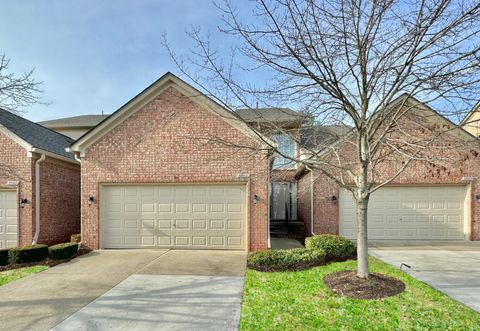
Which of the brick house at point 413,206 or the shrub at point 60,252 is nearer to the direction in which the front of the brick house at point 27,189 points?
the shrub

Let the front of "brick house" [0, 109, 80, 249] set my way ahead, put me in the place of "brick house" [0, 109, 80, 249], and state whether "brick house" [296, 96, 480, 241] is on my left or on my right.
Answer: on my left

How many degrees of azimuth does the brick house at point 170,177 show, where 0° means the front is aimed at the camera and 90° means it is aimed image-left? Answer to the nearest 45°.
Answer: approximately 0°

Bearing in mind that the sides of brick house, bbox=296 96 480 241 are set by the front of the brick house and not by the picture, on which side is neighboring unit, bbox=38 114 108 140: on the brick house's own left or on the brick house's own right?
on the brick house's own right

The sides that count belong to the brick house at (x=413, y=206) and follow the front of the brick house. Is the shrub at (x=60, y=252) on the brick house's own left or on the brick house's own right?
on the brick house's own right

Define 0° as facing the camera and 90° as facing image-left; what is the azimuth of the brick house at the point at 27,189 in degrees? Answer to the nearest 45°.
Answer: approximately 0°
